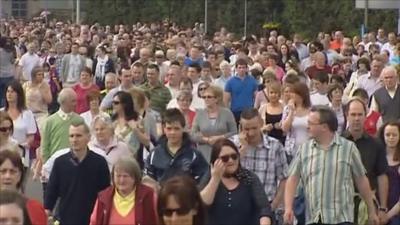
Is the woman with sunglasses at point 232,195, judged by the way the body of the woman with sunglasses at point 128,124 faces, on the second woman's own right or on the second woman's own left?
on the second woman's own left

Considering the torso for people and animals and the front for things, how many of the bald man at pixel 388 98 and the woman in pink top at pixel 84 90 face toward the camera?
2

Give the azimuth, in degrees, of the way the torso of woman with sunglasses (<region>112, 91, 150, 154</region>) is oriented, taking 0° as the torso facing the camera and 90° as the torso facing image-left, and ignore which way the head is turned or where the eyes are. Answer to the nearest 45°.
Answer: approximately 45°

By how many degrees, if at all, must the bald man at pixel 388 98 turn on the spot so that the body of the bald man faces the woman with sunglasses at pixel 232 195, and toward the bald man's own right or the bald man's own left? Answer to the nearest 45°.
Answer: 0° — they already face them
